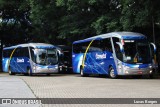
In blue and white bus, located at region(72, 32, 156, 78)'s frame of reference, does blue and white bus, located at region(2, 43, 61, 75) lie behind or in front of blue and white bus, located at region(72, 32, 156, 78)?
behind

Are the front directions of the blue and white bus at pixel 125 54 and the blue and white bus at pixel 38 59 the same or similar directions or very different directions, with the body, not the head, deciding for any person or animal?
same or similar directions

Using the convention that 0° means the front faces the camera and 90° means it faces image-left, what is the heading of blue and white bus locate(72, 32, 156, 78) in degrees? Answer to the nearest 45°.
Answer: approximately 315°

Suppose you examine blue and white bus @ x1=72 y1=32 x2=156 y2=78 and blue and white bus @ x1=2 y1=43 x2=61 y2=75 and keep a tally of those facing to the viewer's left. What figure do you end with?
0

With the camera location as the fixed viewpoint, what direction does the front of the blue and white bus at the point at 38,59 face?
facing the viewer and to the right of the viewer

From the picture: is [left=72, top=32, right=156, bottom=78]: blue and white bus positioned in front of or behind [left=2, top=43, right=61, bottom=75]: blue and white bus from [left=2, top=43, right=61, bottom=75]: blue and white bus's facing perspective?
in front
